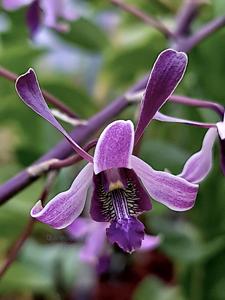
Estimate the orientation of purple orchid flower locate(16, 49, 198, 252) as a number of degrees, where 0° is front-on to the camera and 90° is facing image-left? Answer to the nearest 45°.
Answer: approximately 0°
